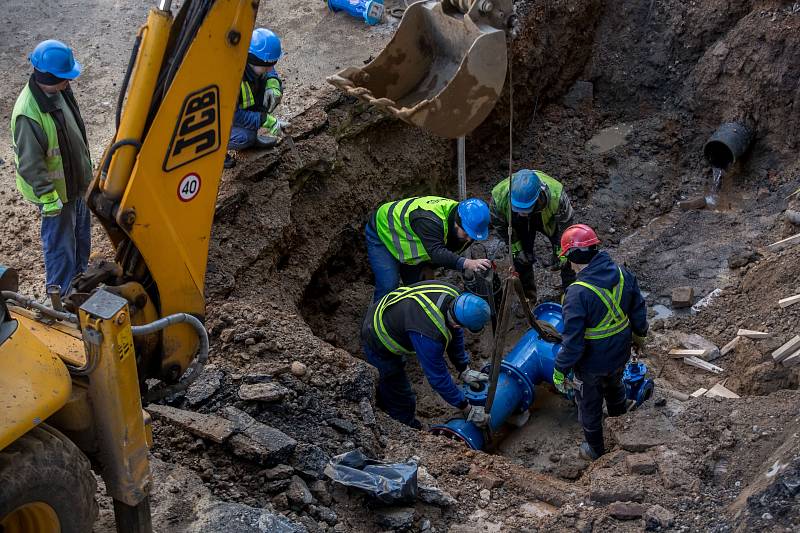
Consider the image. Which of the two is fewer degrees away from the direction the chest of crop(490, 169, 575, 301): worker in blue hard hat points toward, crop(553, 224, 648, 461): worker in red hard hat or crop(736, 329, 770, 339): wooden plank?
the worker in red hard hat

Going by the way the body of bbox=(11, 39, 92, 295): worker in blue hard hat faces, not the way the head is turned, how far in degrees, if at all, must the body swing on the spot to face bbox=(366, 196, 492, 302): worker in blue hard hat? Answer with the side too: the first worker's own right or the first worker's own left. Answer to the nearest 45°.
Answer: approximately 45° to the first worker's own left

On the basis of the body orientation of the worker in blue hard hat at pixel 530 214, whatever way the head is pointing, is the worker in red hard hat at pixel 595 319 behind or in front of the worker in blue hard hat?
in front

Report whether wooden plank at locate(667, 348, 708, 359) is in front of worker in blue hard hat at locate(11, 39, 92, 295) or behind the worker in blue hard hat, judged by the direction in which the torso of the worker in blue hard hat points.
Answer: in front

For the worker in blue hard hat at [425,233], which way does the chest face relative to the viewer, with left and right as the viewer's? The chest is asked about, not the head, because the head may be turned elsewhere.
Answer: facing to the right of the viewer

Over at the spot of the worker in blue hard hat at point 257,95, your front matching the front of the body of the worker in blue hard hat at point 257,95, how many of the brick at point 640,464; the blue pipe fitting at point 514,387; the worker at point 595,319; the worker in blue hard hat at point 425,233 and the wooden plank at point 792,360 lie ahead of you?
5

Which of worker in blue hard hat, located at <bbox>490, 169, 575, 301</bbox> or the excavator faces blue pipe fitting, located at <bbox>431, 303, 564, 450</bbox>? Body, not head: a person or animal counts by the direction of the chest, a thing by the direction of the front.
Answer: the worker in blue hard hat

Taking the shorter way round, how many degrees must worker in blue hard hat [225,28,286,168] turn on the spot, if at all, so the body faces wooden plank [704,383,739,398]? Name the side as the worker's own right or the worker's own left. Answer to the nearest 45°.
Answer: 0° — they already face it

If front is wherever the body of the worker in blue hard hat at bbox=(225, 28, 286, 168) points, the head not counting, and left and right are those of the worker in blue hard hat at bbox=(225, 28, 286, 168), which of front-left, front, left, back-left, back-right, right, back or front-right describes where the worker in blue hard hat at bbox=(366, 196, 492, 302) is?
front

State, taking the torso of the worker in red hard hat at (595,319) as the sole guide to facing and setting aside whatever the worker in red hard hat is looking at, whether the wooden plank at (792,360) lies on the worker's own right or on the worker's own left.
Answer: on the worker's own right

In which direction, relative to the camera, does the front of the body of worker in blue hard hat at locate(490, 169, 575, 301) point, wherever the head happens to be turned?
toward the camera

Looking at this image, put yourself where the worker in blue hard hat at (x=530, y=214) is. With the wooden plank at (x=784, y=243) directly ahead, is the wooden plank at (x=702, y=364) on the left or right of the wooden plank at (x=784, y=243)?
right

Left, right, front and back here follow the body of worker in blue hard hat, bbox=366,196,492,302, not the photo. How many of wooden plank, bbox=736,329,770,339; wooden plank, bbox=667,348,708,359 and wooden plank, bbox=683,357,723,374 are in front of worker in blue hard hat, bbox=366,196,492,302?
3

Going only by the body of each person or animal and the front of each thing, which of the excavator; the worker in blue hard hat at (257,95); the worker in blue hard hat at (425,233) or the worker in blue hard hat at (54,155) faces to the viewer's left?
the excavator

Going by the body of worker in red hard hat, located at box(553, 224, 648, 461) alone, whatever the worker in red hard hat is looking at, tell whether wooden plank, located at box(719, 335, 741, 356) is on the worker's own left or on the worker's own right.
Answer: on the worker's own right
